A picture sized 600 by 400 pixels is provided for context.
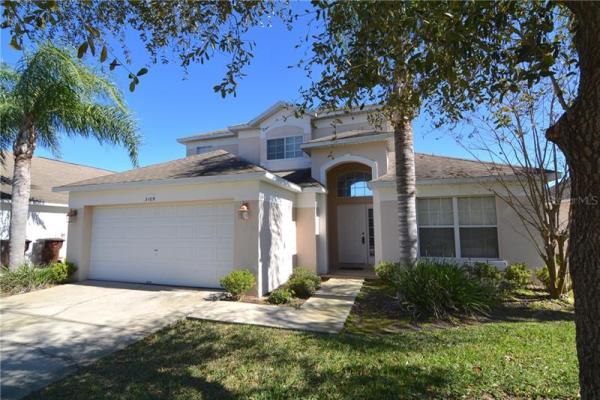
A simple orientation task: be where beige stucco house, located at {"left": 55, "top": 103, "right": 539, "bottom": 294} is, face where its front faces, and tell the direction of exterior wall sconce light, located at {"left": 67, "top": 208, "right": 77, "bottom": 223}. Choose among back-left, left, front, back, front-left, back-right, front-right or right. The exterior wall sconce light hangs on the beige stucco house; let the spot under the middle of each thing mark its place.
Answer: right

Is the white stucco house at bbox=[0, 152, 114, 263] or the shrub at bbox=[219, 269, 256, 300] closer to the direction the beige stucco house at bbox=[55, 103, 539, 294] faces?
the shrub

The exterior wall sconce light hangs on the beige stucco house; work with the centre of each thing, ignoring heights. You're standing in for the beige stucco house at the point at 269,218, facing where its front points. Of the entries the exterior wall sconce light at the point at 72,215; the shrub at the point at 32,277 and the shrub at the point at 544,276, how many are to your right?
2

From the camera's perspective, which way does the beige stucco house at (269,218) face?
toward the camera

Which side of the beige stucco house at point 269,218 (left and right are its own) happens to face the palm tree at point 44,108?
right

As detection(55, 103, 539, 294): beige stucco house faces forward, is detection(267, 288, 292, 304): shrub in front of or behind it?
in front

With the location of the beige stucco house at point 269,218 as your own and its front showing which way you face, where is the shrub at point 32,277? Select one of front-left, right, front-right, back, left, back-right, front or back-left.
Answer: right

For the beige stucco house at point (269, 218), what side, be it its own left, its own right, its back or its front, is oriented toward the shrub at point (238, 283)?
front

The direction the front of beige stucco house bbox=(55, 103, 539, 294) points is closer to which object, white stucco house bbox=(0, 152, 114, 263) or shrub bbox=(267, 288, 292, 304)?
the shrub

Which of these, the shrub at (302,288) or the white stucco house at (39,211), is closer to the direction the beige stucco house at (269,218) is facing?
the shrub

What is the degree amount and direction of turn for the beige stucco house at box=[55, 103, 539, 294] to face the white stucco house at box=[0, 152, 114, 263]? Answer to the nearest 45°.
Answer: approximately 90° to its right

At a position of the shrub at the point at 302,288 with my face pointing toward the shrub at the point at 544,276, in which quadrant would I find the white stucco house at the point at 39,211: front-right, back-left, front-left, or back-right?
back-left
